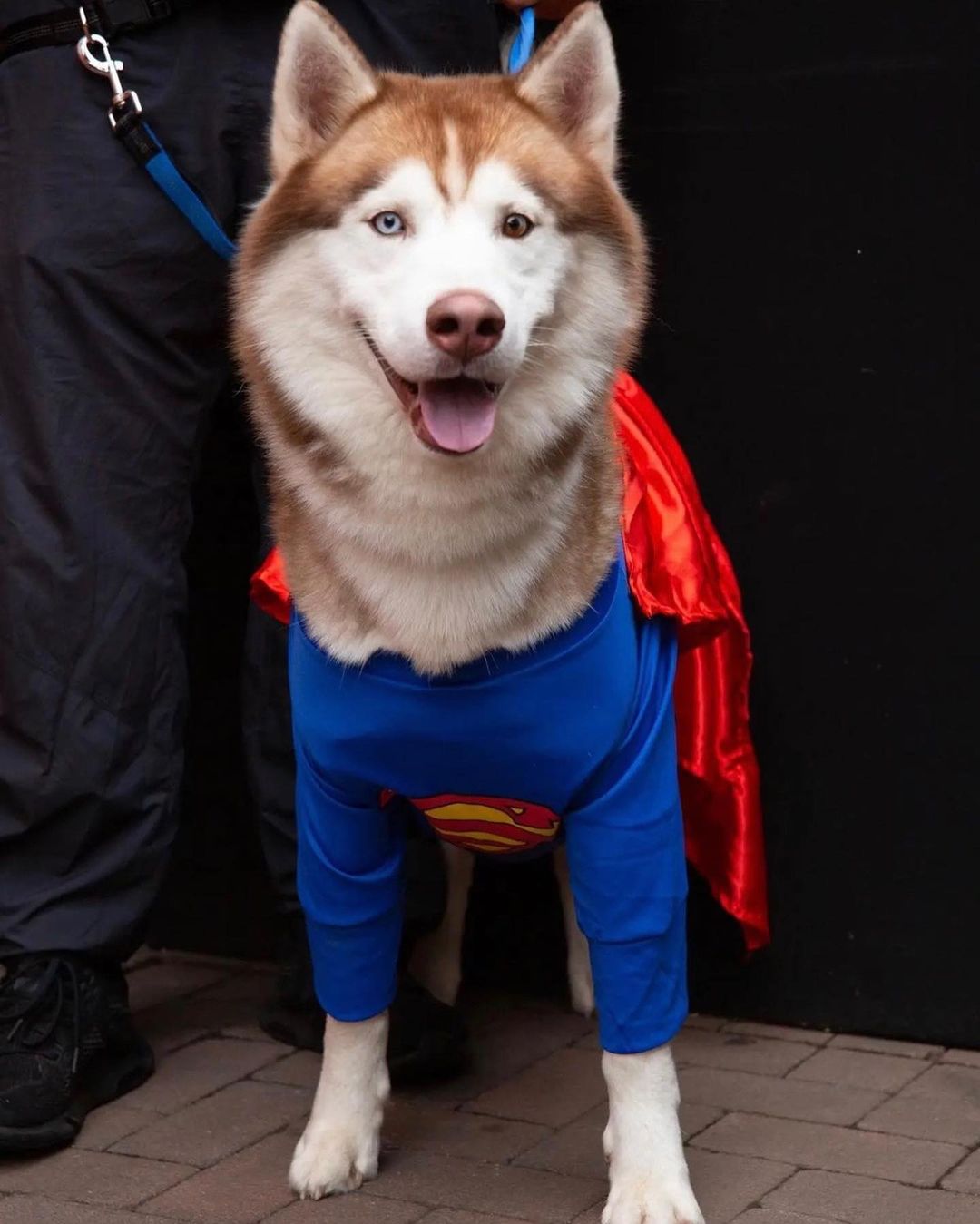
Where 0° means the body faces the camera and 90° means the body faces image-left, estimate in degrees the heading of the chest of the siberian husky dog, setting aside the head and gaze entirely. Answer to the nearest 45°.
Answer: approximately 0°
